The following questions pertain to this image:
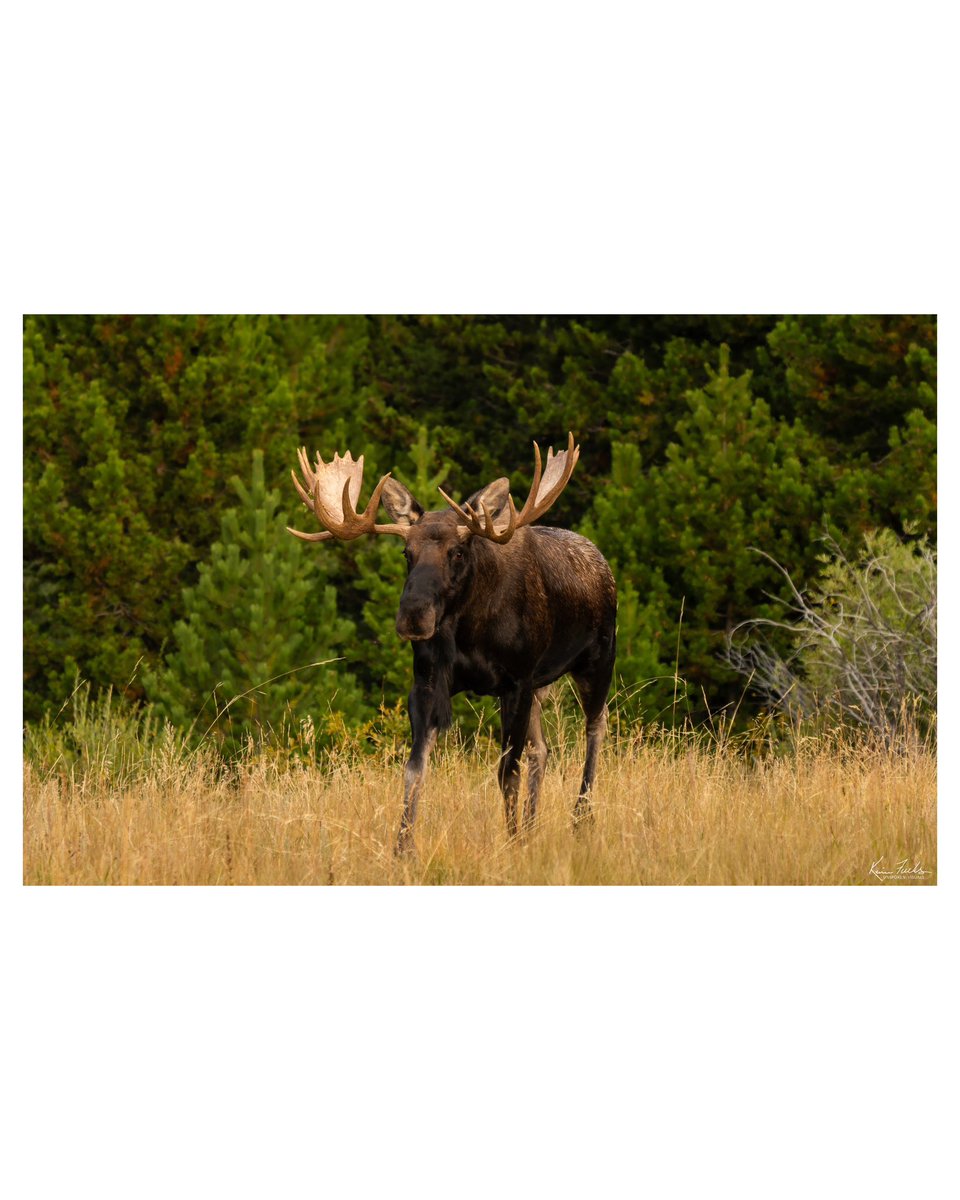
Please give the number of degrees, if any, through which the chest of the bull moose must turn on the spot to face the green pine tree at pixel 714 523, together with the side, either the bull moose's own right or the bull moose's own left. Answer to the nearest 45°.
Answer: approximately 135° to the bull moose's own right

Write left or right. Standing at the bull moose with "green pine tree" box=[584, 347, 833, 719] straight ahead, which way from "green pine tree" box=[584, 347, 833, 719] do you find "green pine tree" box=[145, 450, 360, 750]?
left

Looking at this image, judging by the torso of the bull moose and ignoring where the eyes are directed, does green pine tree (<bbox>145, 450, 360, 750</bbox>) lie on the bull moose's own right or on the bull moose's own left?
on the bull moose's own right

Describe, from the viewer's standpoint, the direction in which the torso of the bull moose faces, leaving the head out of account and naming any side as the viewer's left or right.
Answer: facing the viewer and to the left of the viewer

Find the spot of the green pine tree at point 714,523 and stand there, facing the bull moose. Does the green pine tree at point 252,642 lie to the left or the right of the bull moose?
right
